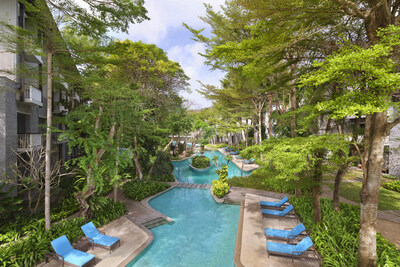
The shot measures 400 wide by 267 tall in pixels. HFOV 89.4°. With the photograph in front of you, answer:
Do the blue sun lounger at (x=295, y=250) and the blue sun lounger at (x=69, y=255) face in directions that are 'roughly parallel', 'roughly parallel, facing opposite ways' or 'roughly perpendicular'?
roughly parallel, facing opposite ways

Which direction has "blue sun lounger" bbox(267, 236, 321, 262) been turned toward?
to the viewer's left

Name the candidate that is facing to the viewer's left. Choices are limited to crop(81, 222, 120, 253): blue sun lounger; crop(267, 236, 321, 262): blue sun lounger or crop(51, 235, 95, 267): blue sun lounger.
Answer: crop(267, 236, 321, 262): blue sun lounger

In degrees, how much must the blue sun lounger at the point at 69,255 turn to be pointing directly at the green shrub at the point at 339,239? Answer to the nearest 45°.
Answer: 0° — it already faces it

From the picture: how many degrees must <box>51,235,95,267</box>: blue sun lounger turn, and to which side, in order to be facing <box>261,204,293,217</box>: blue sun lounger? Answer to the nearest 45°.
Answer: approximately 45° to its left

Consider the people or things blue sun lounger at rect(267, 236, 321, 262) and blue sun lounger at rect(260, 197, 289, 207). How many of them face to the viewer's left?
2

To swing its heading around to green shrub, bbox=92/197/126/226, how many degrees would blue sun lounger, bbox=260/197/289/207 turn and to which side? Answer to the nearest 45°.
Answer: approximately 45° to its left

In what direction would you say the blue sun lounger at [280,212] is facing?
to the viewer's left

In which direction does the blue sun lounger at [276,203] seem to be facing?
to the viewer's left

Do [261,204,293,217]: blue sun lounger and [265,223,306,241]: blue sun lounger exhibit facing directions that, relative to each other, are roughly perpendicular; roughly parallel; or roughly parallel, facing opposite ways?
roughly parallel

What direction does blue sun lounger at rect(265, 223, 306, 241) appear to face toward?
to the viewer's left

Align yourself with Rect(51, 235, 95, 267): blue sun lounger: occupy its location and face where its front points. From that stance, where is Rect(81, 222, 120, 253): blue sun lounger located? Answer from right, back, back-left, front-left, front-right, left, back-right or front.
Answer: left

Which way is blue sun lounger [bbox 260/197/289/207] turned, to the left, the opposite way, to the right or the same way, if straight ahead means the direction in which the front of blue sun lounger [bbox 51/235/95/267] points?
the opposite way

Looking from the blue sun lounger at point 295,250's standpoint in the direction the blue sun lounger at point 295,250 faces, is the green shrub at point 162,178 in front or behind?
in front

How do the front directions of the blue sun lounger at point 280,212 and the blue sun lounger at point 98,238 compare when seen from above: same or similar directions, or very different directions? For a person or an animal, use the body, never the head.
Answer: very different directions

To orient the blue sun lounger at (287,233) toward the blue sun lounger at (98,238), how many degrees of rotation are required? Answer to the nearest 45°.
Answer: approximately 45° to its left

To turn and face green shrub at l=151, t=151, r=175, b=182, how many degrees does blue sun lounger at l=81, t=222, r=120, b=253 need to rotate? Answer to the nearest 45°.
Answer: approximately 90° to its left
